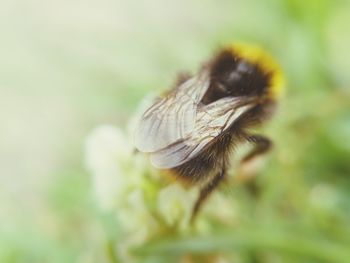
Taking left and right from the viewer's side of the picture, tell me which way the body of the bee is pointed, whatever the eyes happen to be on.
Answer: facing away from the viewer and to the right of the viewer
